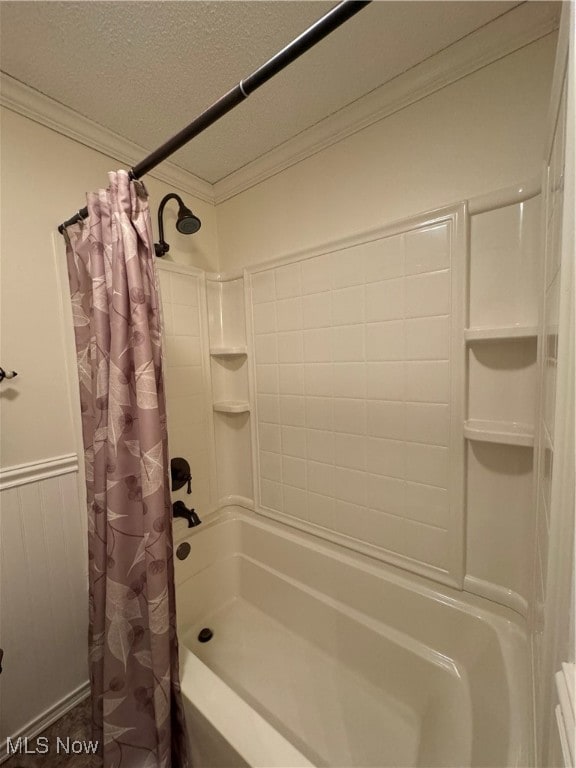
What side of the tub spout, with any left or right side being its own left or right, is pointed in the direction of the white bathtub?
front

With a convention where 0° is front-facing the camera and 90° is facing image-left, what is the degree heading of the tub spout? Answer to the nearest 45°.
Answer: approximately 315°
